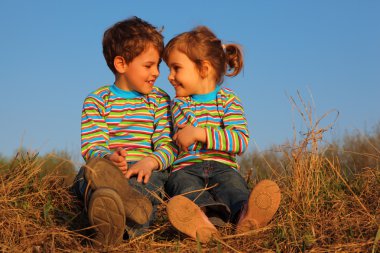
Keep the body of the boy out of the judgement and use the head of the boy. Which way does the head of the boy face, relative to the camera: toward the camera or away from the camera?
toward the camera

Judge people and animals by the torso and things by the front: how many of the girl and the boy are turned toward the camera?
2

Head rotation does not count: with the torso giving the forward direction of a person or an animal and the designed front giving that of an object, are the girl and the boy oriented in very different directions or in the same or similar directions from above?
same or similar directions

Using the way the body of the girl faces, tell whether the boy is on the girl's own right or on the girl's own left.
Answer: on the girl's own right

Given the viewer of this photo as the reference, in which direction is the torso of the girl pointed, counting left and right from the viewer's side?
facing the viewer

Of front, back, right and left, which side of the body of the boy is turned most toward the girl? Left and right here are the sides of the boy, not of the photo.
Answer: left

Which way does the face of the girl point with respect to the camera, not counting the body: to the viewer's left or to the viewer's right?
to the viewer's left

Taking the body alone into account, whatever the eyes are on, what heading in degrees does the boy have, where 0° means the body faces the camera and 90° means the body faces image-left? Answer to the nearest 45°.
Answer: approximately 0°
